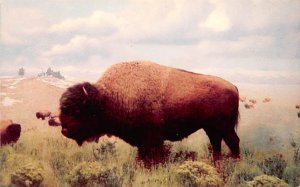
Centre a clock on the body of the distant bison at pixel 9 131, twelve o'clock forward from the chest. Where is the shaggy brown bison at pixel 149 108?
The shaggy brown bison is roughly at 1 o'clock from the distant bison.

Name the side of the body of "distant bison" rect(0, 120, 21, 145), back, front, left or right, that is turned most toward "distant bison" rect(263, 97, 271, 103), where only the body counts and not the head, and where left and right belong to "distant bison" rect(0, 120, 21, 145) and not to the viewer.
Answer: front

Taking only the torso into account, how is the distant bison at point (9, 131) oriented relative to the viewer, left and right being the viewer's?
facing to the right of the viewer

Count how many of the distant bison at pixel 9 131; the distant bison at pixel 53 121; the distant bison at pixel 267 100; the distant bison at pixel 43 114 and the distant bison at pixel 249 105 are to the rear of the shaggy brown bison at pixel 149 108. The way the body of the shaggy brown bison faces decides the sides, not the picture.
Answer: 2

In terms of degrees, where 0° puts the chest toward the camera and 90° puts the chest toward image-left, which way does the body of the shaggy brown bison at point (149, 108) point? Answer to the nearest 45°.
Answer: approximately 90°

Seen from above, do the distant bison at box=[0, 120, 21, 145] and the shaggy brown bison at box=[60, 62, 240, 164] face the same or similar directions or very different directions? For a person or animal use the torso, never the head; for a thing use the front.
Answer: very different directions
